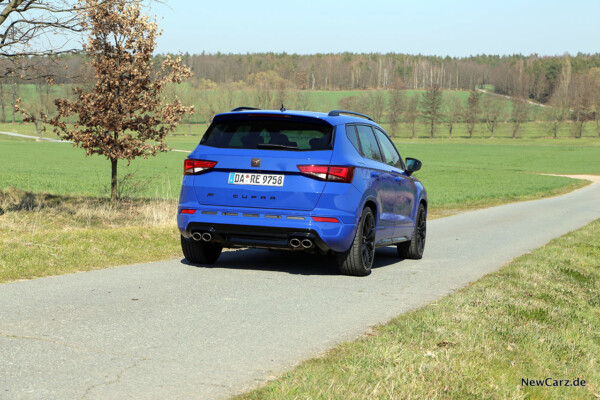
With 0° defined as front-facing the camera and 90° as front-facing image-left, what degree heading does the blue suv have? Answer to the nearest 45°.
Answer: approximately 225°
